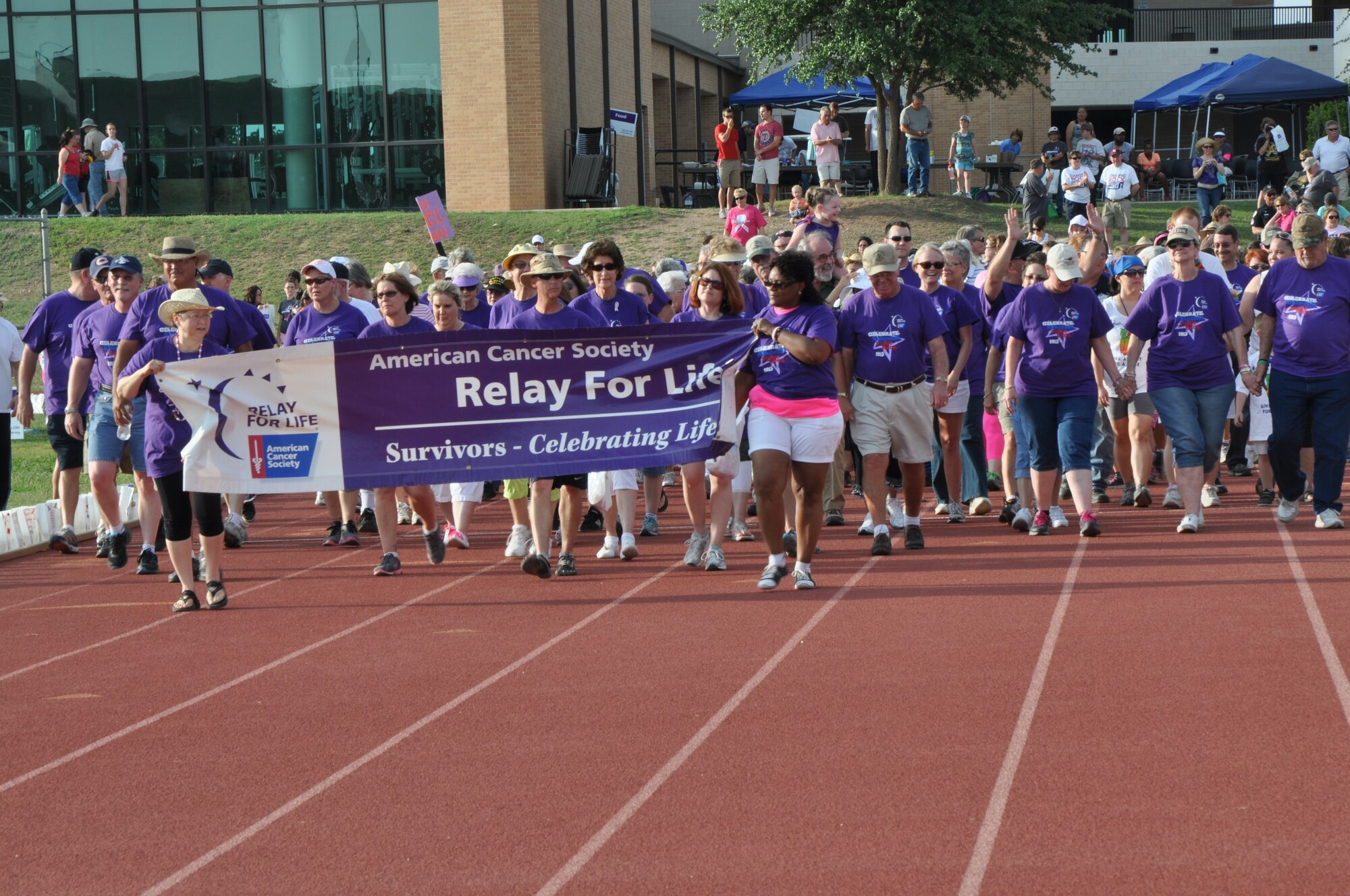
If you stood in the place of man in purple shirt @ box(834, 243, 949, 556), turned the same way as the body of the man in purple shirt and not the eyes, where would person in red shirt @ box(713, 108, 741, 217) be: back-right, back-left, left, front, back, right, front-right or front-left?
back

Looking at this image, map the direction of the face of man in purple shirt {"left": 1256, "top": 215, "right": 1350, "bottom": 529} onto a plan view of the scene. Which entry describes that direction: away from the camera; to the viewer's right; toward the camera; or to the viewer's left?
toward the camera

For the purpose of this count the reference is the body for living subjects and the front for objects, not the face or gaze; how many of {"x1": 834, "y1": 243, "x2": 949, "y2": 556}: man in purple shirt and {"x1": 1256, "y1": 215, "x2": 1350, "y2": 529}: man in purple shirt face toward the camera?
2

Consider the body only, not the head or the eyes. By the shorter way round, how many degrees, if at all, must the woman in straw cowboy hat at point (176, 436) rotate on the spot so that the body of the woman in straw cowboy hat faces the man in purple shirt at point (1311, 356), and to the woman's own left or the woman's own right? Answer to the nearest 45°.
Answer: approximately 45° to the woman's own left

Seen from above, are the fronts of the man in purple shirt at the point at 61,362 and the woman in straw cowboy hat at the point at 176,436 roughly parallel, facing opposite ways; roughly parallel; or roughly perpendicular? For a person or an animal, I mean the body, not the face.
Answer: roughly parallel

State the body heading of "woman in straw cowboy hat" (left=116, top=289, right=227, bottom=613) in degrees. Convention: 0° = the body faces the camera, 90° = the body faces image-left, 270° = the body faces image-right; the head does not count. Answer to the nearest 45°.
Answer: approximately 315°

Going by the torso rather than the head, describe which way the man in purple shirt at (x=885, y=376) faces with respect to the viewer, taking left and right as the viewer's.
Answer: facing the viewer

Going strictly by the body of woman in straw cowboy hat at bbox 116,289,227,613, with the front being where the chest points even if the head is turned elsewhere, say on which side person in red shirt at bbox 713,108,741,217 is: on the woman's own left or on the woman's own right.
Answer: on the woman's own left

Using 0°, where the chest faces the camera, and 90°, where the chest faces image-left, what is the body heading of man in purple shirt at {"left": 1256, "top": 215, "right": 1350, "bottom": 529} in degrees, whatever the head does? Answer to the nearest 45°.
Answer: approximately 0°

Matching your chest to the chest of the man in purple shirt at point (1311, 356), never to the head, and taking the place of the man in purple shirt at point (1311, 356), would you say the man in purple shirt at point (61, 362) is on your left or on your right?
on your right

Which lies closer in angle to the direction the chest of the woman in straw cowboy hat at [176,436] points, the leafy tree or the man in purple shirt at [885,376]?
the man in purple shirt

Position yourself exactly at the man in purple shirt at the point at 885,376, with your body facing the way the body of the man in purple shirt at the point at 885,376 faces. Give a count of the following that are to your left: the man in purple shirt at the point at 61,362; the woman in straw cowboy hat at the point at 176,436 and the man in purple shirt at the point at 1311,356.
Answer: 1

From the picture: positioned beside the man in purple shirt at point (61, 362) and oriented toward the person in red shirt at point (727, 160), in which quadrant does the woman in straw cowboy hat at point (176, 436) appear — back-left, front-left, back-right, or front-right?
back-right

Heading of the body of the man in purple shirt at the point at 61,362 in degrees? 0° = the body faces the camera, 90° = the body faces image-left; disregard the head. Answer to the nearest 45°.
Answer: approximately 315°
